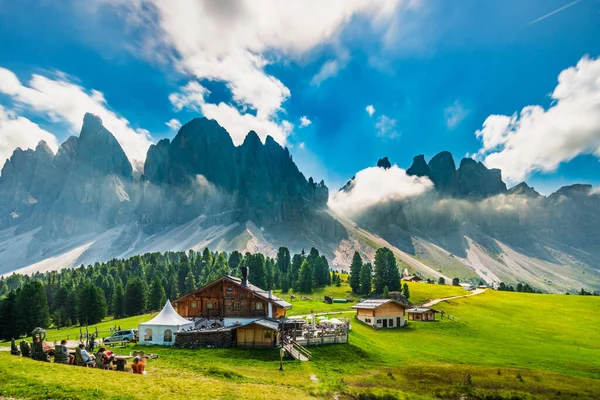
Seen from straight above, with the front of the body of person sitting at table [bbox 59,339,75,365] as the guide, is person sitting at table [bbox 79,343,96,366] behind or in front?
in front

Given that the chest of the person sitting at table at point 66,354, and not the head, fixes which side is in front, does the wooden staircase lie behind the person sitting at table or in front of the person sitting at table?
in front

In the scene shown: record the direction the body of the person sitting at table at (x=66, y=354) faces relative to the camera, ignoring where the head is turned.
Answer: to the viewer's right

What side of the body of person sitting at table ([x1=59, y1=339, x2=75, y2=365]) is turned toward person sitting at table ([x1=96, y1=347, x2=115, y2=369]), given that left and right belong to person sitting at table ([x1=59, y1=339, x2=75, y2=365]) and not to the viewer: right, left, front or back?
front

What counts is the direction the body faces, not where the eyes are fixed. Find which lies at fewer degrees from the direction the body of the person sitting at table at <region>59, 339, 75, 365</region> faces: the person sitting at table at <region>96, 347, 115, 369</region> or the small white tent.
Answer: the person sitting at table

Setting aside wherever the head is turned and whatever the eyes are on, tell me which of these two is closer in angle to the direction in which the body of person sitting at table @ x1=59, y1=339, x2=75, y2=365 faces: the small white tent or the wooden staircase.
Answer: the wooden staircase
